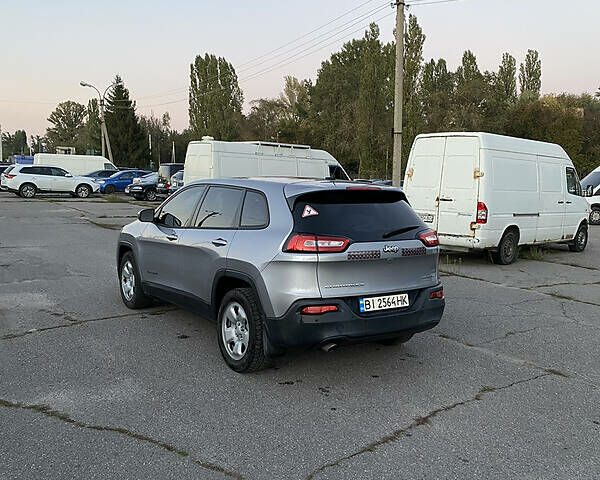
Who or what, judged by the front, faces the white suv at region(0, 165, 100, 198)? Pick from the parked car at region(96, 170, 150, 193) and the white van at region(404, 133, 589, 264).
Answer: the parked car

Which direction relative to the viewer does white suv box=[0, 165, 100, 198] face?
to the viewer's right

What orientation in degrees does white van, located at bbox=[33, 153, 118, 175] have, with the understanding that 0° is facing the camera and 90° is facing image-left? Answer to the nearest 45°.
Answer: approximately 270°

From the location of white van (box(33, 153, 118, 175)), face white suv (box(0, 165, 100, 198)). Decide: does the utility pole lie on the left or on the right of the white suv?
left

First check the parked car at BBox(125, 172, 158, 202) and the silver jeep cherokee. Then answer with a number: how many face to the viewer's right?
0

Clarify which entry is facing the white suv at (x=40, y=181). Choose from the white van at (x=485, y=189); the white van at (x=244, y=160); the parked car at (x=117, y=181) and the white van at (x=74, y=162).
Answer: the parked car

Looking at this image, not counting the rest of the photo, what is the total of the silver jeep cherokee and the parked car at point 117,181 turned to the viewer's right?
0

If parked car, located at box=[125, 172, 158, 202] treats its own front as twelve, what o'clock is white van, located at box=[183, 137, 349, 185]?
The white van is roughly at 10 o'clock from the parked car.

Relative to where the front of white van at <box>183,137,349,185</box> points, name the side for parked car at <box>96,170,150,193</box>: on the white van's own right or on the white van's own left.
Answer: on the white van's own left

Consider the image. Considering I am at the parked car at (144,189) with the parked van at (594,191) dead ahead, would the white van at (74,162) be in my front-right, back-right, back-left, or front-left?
back-left

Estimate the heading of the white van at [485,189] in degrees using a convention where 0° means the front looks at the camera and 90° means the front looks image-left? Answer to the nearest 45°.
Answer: approximately 225°

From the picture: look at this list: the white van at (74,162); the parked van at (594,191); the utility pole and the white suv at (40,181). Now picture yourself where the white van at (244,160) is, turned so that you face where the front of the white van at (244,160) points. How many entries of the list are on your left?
2
